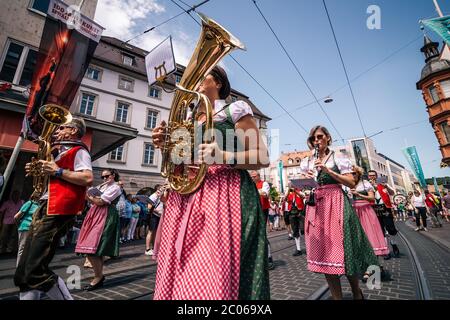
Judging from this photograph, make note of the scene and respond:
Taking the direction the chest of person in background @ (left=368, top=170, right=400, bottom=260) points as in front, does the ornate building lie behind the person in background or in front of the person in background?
behind

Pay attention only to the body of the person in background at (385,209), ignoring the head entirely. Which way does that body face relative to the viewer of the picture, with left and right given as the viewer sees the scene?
facing the viewer and to the left of the viewer

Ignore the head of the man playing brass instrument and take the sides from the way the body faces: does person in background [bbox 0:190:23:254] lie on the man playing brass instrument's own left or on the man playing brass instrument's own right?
on the man playing brass instrument's own right

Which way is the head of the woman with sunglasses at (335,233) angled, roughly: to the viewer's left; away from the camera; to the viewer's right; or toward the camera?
toward the camera

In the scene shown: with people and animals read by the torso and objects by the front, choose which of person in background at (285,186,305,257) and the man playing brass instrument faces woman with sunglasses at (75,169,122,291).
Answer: the person in background

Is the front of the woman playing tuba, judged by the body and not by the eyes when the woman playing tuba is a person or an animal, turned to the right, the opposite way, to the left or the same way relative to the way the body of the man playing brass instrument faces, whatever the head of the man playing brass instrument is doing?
the same way

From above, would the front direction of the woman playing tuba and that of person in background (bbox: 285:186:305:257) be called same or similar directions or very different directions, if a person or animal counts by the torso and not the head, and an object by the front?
same or similar directions

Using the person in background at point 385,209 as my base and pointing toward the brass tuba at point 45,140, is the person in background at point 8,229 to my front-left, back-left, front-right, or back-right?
front-right

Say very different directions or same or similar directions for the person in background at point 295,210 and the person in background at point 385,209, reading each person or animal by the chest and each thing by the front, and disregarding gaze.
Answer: same or similar directions

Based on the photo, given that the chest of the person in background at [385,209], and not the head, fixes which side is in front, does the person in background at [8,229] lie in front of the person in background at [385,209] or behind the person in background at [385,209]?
in front

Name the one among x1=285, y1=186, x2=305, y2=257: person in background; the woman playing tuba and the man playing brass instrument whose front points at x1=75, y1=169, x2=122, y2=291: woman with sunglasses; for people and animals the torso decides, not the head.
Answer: the person in background

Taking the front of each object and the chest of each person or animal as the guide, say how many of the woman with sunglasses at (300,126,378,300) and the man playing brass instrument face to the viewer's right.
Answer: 0

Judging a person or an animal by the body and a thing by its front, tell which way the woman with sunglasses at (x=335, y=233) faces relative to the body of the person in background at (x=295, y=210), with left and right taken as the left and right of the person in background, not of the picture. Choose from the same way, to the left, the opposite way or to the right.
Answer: the same way
